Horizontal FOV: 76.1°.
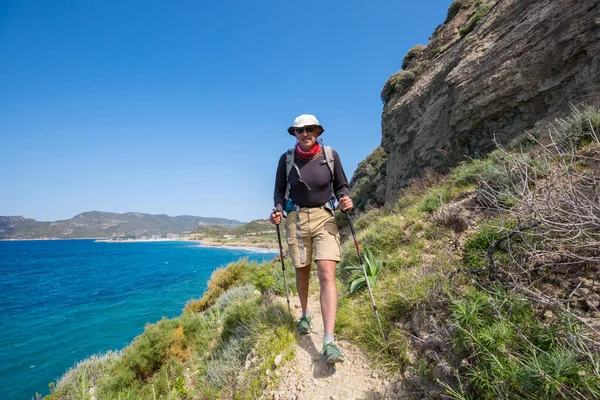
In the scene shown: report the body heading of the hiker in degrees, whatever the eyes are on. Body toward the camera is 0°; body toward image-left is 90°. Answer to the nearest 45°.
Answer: approximately 0°

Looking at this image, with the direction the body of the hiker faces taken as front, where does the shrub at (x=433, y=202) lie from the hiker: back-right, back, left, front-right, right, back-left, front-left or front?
back-left

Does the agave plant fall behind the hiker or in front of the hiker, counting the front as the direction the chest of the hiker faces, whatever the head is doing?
behind

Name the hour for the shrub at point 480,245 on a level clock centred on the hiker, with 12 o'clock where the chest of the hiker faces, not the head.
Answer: The shrub is roughly at 9 o'clock from the hiker.

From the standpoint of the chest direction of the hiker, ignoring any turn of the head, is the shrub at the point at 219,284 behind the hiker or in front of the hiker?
behind

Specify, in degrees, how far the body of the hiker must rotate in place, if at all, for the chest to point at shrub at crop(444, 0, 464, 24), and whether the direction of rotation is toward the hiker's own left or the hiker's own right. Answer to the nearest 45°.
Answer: approximately 135° to the hiker's own left

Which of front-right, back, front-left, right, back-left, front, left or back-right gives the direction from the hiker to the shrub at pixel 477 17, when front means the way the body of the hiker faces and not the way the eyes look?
back-left
